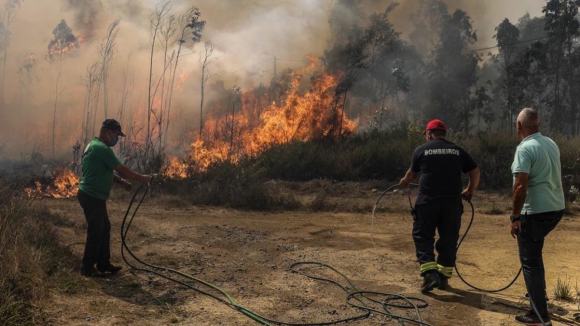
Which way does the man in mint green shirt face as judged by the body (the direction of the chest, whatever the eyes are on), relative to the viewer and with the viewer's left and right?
facing away from the viewer and to the left of the viewer

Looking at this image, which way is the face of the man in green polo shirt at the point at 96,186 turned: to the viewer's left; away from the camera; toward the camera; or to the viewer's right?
to the viewer's right

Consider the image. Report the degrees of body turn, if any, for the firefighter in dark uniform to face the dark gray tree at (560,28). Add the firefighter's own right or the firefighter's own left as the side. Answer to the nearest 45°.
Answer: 0° — they already face it

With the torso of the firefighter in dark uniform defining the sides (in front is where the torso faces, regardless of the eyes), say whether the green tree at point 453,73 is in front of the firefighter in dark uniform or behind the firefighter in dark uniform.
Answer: in front

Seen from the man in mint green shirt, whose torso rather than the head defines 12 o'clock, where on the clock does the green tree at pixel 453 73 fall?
The green tree is roughly at 1 o'clock from the man in mint green shirt.

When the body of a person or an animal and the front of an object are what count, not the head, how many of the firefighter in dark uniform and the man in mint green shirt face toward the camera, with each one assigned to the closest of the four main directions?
0

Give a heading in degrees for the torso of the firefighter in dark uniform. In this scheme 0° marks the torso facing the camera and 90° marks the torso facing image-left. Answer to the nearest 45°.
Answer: approximately 180°

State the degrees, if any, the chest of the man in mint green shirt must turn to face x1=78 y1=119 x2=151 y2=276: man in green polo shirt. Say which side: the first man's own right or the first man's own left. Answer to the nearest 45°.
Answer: approximately 45° to the first man's own left

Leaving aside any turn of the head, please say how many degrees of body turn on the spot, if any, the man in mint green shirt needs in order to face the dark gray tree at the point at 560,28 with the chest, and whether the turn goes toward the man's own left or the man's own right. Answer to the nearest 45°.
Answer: approximately 45° to the man's own right
